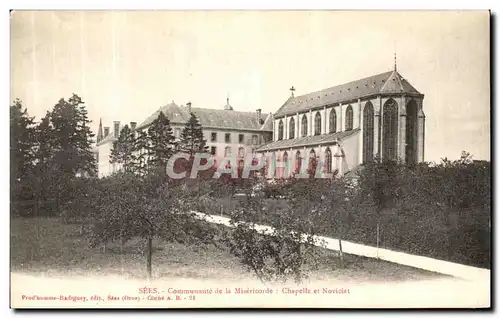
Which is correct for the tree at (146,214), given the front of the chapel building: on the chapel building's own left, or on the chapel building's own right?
on the chapel building's own left

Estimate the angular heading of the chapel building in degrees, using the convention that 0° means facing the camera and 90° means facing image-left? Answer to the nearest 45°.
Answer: approximately 135°
